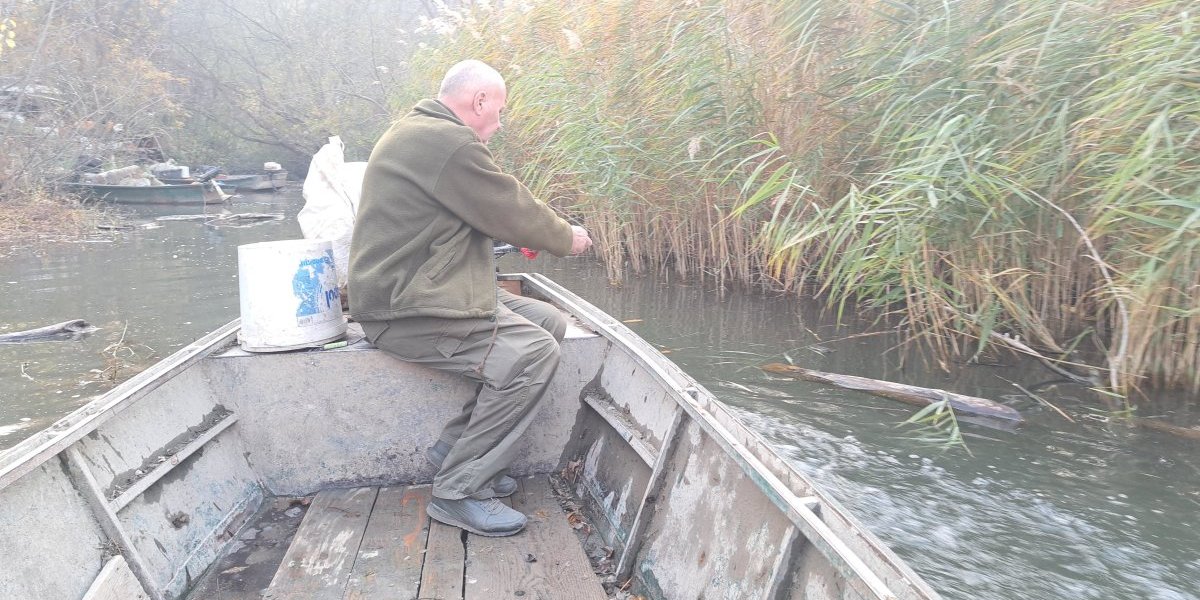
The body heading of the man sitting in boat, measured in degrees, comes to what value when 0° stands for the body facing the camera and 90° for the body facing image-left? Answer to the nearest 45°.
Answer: approximately 270°

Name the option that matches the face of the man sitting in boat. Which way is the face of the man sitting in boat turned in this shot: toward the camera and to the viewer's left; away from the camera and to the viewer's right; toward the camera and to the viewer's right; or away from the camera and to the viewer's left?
away from the camera and to the viewer's right

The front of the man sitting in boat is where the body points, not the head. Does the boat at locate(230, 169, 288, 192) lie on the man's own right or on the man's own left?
on the man's own left

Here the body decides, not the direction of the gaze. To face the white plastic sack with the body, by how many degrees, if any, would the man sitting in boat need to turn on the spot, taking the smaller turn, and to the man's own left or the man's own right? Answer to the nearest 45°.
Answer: approximately 135° to the man's own left
